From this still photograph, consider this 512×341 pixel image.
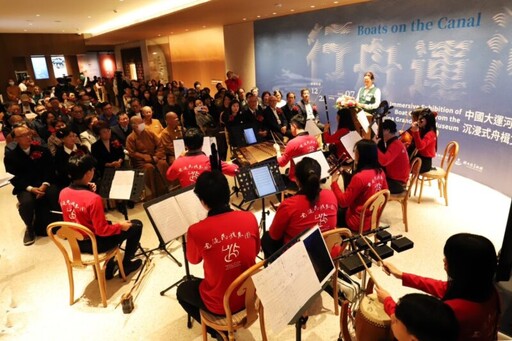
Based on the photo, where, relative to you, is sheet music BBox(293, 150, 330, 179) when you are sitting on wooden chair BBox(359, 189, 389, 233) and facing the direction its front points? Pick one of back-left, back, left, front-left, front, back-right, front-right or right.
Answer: front

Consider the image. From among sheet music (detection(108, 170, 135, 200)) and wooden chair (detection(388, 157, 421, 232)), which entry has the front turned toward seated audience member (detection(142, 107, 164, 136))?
the wooden chair

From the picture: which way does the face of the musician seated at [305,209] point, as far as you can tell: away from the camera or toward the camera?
away from the camera

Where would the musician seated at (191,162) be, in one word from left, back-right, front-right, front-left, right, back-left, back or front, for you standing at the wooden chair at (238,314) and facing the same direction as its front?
front-right

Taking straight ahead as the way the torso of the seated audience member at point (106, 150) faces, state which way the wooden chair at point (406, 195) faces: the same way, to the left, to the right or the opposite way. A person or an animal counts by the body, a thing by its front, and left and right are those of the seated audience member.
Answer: the opposite way

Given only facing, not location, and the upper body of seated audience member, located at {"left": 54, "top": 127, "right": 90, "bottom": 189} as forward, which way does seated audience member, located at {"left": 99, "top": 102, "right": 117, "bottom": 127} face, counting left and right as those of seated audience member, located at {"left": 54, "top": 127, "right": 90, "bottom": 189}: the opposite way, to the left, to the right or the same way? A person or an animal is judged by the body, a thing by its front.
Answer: the same way

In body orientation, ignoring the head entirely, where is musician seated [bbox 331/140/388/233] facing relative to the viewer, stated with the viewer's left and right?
facing away from the viewer and to the left of the viewer

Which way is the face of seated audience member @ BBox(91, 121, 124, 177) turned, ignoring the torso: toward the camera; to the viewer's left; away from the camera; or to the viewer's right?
toward the camera

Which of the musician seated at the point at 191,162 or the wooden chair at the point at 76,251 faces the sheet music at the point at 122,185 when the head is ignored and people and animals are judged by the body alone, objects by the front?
the wooden chair

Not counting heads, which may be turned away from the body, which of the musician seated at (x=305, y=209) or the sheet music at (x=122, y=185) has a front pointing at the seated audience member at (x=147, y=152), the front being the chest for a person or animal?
the musician seated

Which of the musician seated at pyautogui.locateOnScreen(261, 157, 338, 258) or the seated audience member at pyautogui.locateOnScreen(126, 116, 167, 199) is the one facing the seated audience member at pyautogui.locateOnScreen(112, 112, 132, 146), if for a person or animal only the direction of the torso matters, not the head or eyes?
the musician seated

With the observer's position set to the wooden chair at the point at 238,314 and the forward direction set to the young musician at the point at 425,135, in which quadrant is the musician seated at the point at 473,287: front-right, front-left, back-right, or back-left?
front-right

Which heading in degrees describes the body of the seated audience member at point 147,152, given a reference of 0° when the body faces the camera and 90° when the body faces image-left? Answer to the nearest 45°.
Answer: approximately 315°

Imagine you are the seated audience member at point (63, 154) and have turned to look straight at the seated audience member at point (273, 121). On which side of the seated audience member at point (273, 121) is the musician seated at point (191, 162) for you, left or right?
right

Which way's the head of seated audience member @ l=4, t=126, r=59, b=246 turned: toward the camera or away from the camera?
toward the camera

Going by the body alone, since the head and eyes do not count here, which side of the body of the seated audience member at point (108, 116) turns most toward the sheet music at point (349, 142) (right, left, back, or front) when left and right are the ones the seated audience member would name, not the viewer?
front

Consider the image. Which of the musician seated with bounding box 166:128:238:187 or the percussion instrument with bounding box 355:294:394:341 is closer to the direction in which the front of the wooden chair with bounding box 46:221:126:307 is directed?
the musician seated

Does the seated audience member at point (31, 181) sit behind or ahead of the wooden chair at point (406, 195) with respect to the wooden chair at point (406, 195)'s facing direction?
ahead

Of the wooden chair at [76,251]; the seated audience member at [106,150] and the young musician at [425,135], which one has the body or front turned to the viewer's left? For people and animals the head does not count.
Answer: the young musician

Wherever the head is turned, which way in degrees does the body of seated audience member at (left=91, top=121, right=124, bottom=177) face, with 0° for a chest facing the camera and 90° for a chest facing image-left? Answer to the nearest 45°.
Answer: approximately 315°

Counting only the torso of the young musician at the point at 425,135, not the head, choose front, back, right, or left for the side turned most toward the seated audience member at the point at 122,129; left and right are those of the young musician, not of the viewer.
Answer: front
